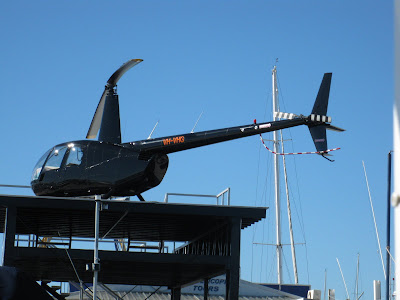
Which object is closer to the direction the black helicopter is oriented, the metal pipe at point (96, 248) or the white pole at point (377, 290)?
the metal pipe

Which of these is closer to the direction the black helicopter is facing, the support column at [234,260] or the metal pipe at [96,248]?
the metal pipe

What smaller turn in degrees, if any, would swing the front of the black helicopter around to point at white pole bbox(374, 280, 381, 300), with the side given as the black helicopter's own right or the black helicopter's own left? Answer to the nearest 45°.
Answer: approximately 135° to the black helicopter's own right

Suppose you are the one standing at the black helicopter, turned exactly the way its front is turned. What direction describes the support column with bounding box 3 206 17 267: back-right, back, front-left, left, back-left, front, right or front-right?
front-left

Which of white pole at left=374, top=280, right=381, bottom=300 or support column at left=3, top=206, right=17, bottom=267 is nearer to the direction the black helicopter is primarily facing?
the support column

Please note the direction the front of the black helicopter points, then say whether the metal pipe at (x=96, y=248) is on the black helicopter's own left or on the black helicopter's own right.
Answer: on the black helicopter's own left

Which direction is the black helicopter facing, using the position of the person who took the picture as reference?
facing to the left of the viewer

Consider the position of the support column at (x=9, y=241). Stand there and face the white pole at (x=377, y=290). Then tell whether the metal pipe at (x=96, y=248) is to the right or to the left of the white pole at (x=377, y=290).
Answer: right

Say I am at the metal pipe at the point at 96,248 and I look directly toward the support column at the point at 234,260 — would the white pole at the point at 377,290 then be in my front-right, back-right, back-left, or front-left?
front-left

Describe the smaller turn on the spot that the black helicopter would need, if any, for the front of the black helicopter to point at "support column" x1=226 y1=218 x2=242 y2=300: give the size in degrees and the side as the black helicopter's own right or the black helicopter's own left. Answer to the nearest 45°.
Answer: approximately 135° to the black helicopter's own left

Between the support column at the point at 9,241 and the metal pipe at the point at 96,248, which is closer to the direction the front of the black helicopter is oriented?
the support column
